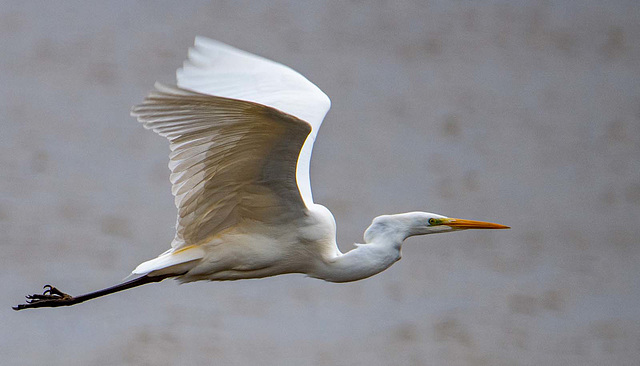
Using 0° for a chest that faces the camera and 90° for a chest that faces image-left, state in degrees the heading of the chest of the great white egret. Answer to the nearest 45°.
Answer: approximately 270°
